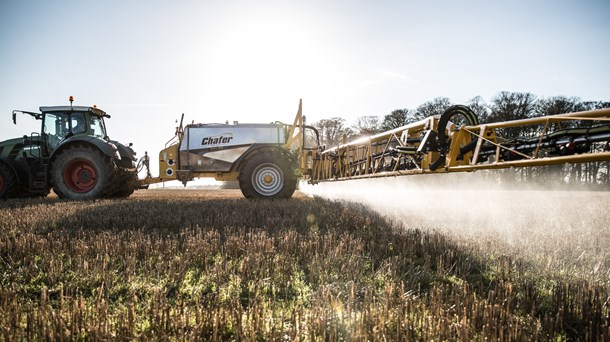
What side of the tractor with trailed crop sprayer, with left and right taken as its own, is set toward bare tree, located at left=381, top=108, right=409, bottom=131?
right

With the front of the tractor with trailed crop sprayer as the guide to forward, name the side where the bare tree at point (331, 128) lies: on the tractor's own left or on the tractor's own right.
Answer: on the tractor's own right

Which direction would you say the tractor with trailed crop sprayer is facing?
to the viewer's left

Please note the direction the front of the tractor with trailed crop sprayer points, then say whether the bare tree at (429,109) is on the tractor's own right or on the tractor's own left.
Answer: on the tractor's own right
